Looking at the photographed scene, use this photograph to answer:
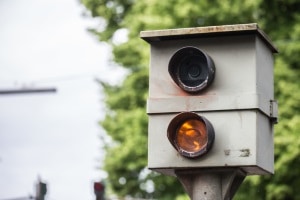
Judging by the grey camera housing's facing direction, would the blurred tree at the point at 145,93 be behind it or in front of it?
behind

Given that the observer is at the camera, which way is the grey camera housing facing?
facing the viewer
